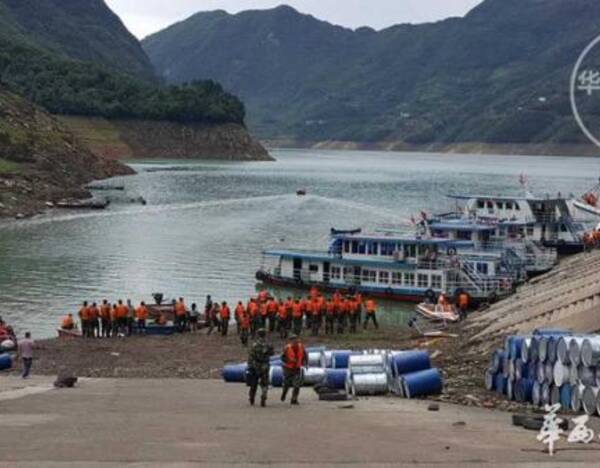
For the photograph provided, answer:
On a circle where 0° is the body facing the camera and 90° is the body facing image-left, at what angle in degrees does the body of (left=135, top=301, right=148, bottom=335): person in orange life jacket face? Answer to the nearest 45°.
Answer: approximately 180°

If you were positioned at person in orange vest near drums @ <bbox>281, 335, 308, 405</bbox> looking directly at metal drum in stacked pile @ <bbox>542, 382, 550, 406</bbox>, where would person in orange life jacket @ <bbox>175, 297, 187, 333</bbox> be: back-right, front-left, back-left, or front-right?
back-left

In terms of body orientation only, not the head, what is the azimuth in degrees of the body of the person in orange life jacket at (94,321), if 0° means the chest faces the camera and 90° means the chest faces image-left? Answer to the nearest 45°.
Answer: approximately 180°

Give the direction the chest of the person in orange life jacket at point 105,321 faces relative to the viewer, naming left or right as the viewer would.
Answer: facing away from the viewer

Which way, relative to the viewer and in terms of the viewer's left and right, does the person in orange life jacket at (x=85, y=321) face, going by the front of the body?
facing away from the viewer

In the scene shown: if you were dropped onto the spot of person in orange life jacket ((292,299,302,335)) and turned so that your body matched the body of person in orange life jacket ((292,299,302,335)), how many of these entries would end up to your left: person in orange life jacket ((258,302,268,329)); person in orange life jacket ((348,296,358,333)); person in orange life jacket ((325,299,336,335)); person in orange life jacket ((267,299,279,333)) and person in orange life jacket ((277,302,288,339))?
3

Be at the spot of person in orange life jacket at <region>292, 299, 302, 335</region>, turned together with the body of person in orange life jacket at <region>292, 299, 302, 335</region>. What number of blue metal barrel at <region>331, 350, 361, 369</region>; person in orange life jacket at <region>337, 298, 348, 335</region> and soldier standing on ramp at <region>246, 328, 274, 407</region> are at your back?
2

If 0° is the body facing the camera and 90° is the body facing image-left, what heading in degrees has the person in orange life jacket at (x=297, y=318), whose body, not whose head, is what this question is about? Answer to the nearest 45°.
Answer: approximately 180°

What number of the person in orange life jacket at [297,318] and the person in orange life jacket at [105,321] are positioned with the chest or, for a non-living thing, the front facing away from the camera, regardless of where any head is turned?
2

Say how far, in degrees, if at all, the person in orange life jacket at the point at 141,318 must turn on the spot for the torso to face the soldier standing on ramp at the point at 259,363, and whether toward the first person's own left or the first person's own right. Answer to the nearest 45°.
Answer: approximately 180°
